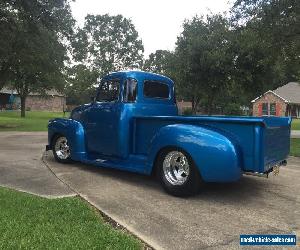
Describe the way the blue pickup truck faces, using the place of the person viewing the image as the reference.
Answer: facing away from the viewer and to the left of the viewer

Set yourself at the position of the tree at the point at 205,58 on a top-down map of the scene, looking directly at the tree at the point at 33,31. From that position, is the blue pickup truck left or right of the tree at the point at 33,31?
left

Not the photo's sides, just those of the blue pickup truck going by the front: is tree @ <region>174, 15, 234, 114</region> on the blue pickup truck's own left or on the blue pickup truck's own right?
on the blue pickup truck's own right

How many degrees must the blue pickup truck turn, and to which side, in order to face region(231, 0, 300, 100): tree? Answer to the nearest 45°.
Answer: approximately 45° to its right

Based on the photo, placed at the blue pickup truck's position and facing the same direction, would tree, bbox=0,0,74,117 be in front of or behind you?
in front
